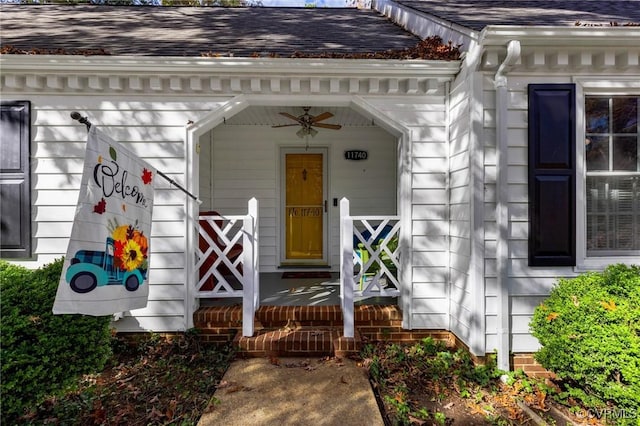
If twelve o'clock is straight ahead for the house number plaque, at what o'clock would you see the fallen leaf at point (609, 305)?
The fallen leaf is roughly at 11 o'clock from the house number plaque.

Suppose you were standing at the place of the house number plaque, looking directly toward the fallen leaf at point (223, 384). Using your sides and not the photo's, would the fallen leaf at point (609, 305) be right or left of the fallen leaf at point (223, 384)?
left

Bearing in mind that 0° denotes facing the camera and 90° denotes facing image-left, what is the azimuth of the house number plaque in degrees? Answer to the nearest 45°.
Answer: approximately 0°

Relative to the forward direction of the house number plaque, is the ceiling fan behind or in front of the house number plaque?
in front

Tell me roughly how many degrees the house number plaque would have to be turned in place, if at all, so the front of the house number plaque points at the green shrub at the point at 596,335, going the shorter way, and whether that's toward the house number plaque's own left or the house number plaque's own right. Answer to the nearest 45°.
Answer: approximately 45° to the house number plaque's own left

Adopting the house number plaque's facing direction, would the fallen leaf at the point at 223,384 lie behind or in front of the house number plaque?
in front
